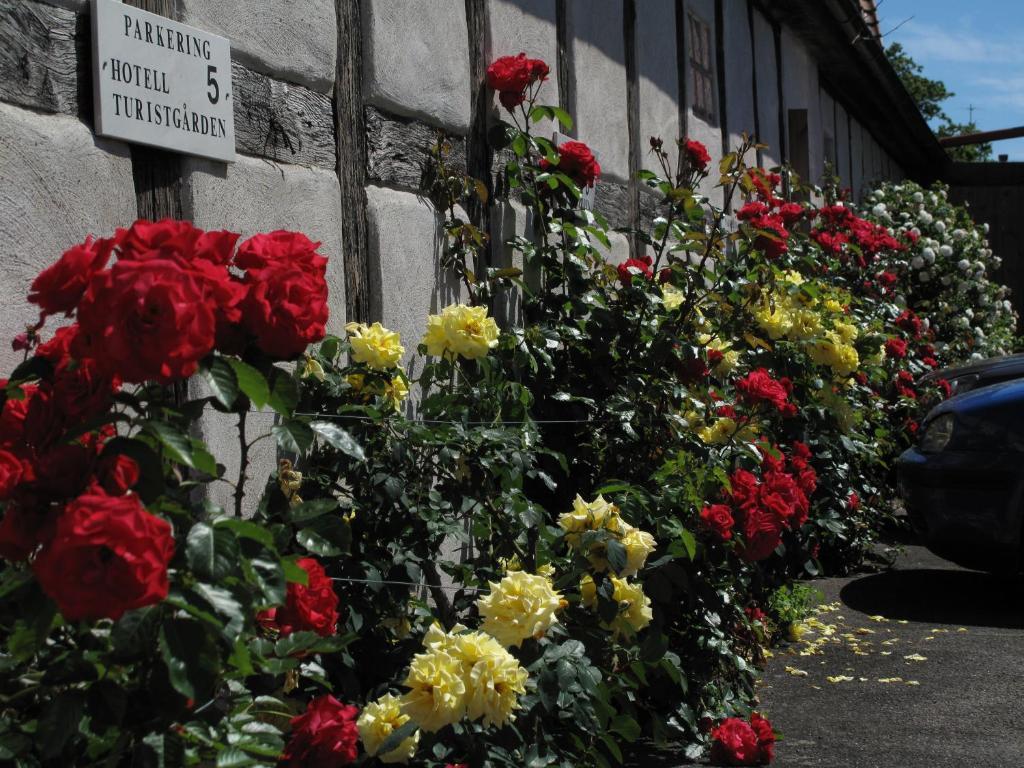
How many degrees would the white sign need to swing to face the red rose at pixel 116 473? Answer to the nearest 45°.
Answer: approximately 45° to its right

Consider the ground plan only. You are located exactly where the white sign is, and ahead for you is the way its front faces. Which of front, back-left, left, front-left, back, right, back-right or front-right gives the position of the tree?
left

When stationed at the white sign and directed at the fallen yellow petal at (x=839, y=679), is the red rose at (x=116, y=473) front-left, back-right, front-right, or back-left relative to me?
back-right

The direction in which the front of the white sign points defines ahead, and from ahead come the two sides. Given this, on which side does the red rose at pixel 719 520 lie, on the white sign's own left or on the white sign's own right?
on the white sign's own left

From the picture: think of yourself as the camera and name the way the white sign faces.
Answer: facing the viewer and to the right of the viewer

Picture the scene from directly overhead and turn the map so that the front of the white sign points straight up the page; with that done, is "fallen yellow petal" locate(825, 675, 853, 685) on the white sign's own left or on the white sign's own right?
on the white sign's own left
